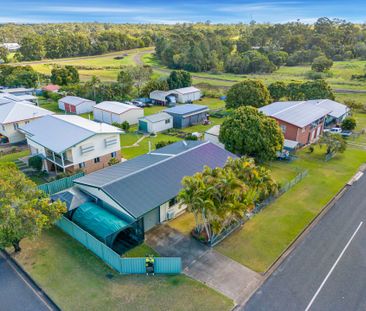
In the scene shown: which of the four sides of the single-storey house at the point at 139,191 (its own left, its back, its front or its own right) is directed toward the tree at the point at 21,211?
right

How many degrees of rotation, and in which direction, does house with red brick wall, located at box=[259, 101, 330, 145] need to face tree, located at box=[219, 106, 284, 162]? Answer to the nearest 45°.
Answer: approximately 90° to its right

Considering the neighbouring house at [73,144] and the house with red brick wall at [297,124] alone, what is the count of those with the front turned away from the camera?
0

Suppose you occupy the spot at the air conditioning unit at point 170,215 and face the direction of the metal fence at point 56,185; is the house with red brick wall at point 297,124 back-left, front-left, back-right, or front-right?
back-right

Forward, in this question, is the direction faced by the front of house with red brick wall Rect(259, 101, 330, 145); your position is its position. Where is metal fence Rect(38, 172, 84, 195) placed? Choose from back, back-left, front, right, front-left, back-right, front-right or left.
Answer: right

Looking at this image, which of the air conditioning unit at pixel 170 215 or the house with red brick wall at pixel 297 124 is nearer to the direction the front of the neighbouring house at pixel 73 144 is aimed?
the air conditioning unit

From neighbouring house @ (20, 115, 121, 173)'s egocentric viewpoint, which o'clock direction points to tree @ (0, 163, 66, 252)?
The tree is roughly at 11 o'clock from the neighbouring house.

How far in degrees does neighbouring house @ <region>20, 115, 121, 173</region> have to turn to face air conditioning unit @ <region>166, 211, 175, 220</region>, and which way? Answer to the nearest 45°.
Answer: approximately 90° to its left

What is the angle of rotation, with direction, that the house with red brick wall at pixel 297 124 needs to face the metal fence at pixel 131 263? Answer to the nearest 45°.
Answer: approximately 45° to its right

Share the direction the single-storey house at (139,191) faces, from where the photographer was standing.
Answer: facing the viewer and to the right of the viewer

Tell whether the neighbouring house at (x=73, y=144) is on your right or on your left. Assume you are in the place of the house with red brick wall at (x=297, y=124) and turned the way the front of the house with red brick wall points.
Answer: on your right

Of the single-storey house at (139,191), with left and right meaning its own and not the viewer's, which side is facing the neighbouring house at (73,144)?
back

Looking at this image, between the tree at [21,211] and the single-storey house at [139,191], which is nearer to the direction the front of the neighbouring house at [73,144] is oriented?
the tree

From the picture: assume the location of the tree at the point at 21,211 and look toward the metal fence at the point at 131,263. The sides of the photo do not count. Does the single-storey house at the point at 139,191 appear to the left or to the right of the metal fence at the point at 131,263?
left

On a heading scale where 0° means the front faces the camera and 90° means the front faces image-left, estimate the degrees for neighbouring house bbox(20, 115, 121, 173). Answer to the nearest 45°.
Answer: approximately 45°

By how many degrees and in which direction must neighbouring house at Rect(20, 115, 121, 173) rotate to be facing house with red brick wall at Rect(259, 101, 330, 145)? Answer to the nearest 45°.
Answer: approximately 135° to its left
